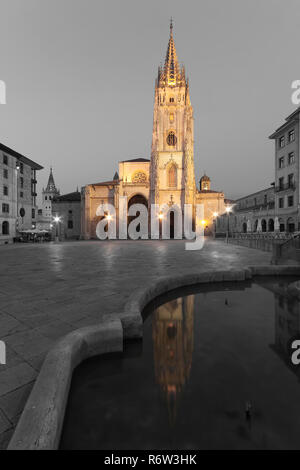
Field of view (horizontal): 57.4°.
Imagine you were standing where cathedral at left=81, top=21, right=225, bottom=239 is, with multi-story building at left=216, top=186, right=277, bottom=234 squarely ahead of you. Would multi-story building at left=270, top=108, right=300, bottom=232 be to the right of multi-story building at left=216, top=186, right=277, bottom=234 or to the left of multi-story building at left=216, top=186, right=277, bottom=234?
right

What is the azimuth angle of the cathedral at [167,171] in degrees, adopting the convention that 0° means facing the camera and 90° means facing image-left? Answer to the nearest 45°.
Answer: approximately 0°

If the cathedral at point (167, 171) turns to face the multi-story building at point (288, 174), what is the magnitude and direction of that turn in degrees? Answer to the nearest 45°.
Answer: approximately 45° to its left

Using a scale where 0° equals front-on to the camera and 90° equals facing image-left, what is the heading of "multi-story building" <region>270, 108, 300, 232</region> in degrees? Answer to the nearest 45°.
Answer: approximately 45°

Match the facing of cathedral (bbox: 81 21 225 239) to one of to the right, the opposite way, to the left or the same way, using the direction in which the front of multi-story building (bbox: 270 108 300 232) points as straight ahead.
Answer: to the left

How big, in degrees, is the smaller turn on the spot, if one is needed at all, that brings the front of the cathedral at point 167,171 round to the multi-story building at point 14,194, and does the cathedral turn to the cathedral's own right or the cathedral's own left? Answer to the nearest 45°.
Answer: approximately 45° to the cathedral's own right
